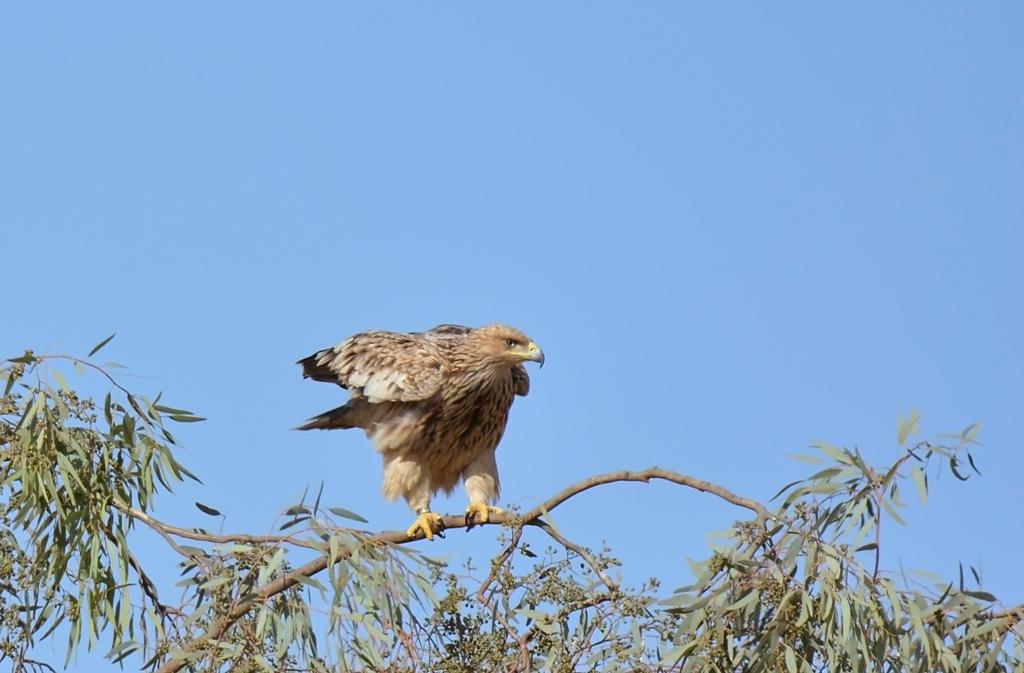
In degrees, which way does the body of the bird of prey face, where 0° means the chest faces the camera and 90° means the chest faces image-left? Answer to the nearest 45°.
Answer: approximately 315°
